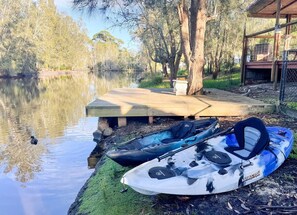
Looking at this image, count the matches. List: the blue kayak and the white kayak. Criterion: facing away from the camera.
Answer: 0

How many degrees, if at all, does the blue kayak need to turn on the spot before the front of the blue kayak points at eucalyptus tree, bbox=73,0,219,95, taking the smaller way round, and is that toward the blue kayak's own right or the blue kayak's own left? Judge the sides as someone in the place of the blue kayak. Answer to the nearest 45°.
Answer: approximately 135° to the blue kayak's own right

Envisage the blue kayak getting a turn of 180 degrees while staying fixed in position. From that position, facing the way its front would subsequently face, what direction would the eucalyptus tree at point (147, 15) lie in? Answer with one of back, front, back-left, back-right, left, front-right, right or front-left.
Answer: front-left

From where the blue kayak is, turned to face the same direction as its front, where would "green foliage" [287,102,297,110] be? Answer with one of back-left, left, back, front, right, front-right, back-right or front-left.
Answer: back

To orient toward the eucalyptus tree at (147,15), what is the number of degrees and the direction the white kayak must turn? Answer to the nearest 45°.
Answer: approximately 135° to its right

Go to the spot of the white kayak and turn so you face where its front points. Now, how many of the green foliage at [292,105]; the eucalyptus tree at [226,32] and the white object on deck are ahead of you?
0

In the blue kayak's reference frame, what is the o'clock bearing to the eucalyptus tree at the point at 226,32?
The eucalyptus tree is roughly at 5 o'clock from the blue kayak.

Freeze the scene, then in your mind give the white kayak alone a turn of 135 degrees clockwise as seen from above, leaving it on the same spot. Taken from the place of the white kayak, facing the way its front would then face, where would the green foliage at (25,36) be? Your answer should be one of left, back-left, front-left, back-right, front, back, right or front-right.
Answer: front-left

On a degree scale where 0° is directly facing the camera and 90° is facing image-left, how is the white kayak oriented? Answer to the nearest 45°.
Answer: approximately 45°

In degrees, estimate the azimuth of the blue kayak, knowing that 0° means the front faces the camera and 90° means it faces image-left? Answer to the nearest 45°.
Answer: approximately 45°

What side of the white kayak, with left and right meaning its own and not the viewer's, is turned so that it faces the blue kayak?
right

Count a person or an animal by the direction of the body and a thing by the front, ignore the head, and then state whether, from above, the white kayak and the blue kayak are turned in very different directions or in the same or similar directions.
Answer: same or similar directions

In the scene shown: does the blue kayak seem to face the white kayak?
no

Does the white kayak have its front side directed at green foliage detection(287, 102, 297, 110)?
no
